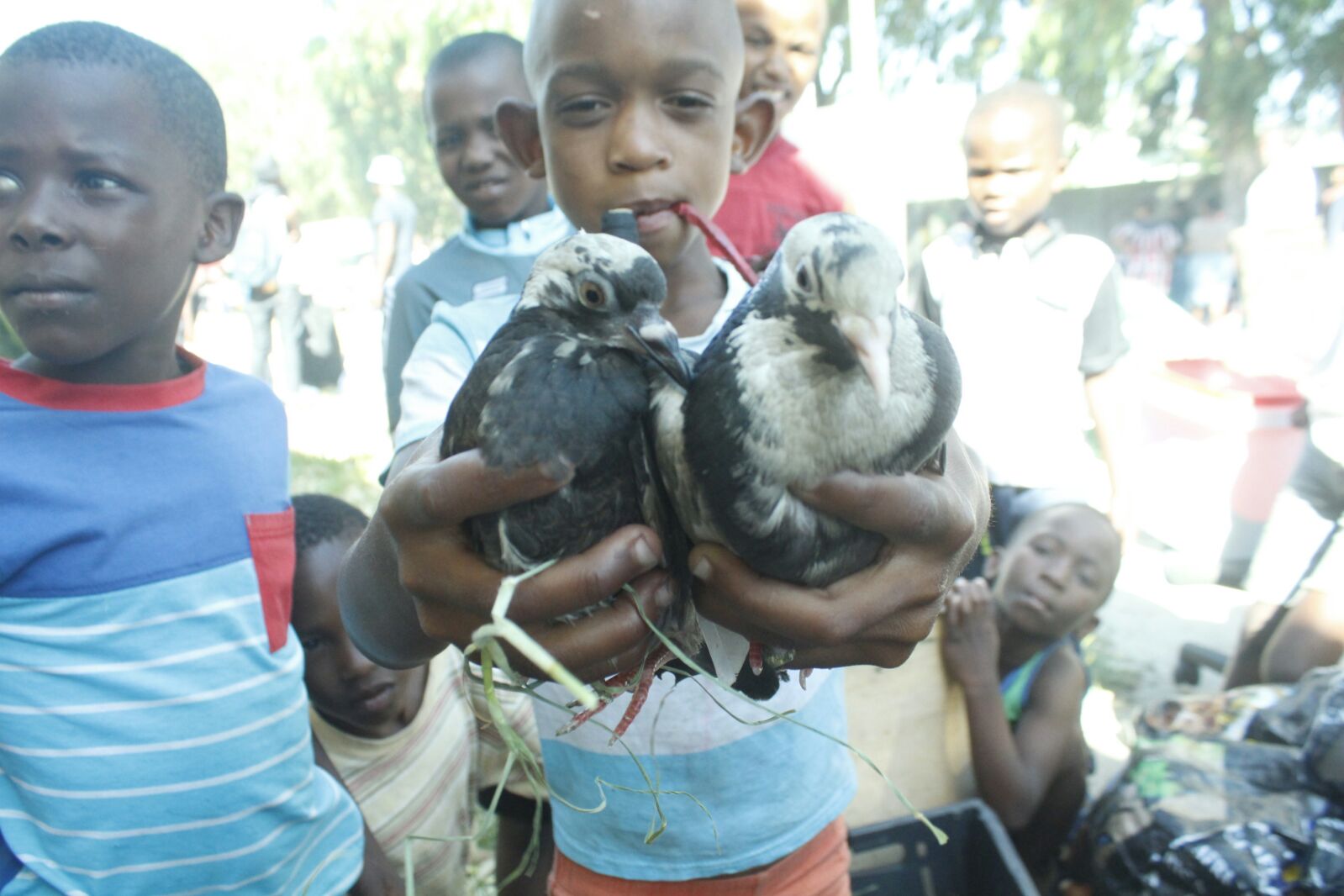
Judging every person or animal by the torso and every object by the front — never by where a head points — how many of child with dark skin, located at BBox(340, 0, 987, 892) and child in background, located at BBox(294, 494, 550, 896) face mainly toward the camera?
2

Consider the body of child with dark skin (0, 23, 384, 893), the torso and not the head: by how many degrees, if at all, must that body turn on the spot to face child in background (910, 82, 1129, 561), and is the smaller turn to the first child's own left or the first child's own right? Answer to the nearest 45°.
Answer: approximately 135° to the first child's own left

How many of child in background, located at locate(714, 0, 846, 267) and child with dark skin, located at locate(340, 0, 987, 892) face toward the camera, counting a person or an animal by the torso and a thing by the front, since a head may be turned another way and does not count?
2

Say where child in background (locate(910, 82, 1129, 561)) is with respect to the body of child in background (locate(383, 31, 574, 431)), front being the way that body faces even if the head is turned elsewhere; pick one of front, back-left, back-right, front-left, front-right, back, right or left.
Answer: left

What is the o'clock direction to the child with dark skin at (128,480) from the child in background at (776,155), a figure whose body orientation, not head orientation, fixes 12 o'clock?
The child with dark skin is roughly at 1 o'clock from the child in background.

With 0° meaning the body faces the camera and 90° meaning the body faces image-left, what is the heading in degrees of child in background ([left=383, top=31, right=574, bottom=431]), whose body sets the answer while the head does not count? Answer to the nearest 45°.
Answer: approximately 0°

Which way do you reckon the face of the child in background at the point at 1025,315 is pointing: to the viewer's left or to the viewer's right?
to the viewer's left

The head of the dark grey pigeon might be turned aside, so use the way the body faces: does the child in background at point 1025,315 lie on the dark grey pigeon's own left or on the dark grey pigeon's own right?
on the dark grey pigeon's own left

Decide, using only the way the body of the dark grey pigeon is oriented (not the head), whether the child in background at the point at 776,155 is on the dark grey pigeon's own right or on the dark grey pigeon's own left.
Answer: on the dark grey pigeon's own left

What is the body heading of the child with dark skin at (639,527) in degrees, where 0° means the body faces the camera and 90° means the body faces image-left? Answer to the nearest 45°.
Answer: approximately 0°
